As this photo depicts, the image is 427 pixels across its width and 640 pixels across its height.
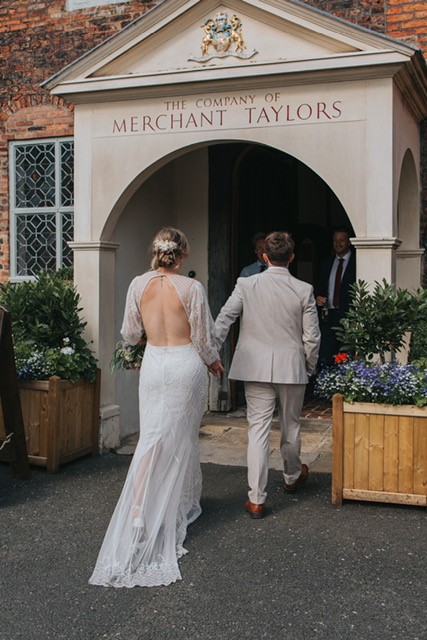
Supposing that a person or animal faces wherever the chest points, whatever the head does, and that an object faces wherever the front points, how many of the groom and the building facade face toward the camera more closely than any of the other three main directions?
1

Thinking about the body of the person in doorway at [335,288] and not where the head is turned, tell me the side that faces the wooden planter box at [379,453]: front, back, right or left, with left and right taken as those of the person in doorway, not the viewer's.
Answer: front

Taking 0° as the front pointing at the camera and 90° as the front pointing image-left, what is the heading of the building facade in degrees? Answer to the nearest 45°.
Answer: approximately 0°

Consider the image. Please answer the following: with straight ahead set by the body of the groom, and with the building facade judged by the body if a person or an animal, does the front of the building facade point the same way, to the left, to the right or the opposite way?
the opposite way

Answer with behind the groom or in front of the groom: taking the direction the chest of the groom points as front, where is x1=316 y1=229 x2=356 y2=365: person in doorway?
in front

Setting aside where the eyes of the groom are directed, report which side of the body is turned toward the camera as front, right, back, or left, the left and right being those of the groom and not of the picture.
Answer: back

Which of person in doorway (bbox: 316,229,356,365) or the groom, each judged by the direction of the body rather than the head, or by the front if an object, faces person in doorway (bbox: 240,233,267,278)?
the groom

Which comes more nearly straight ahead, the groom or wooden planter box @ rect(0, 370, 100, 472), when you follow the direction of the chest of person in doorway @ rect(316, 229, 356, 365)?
the groom

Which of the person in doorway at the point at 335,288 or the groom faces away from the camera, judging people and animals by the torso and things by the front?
the groom

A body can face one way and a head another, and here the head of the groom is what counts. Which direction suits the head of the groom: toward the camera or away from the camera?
away from the camera

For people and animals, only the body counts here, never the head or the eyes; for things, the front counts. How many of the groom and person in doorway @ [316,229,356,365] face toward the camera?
1

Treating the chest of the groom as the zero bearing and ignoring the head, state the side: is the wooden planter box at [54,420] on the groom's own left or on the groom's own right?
on the groom's own left
